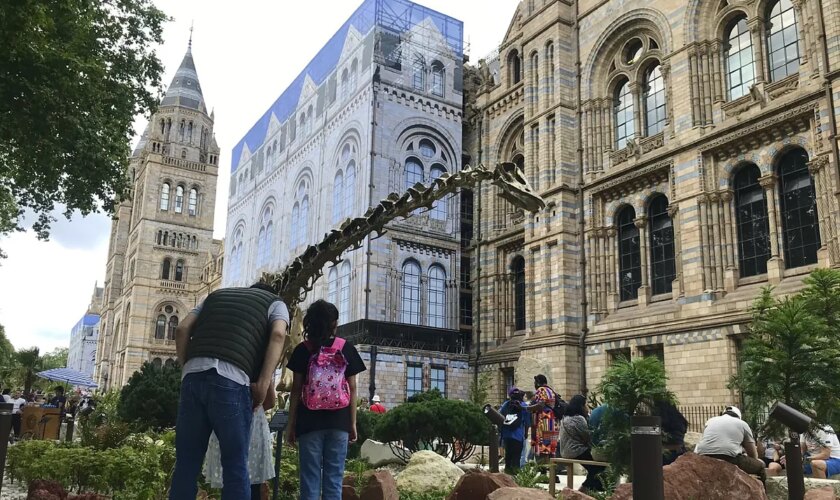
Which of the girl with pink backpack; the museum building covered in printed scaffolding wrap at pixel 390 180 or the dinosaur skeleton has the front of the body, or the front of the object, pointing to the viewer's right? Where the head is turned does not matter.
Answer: the dinosaur skeleton

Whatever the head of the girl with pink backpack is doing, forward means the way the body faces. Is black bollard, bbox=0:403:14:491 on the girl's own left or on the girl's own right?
on the girl's own left

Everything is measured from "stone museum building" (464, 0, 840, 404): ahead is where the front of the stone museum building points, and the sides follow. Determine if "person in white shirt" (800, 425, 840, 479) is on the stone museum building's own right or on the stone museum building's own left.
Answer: on the stone museum building's own left

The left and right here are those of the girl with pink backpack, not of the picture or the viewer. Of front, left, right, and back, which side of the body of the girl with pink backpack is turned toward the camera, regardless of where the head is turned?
back

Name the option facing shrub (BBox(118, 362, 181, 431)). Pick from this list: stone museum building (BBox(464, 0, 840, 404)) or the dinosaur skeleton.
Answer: the stone museum building

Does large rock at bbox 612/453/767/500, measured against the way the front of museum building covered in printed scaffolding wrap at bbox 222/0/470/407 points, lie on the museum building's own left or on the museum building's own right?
on the museum building's own left

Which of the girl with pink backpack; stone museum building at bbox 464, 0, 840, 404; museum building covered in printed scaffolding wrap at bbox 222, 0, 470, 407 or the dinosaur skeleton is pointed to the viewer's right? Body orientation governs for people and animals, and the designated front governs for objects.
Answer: the dinosaur skeleton

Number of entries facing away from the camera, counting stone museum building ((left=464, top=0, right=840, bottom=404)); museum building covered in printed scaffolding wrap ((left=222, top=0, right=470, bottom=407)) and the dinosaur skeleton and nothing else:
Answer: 0

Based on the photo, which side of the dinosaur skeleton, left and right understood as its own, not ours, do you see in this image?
right

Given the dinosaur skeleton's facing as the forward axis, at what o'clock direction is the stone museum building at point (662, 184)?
The stone museum building is roughly at 10 o'clock from the dinosaur skeleton.

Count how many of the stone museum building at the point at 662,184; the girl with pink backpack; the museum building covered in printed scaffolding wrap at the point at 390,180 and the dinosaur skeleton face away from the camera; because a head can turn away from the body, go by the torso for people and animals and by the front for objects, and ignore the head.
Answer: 1

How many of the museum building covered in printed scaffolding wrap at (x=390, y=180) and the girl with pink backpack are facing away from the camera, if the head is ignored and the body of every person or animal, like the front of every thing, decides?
1

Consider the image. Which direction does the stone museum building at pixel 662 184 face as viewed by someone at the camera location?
facing the viewer and to the left of the viewer

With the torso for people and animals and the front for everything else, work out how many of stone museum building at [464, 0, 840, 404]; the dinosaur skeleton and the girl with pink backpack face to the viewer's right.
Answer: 1
